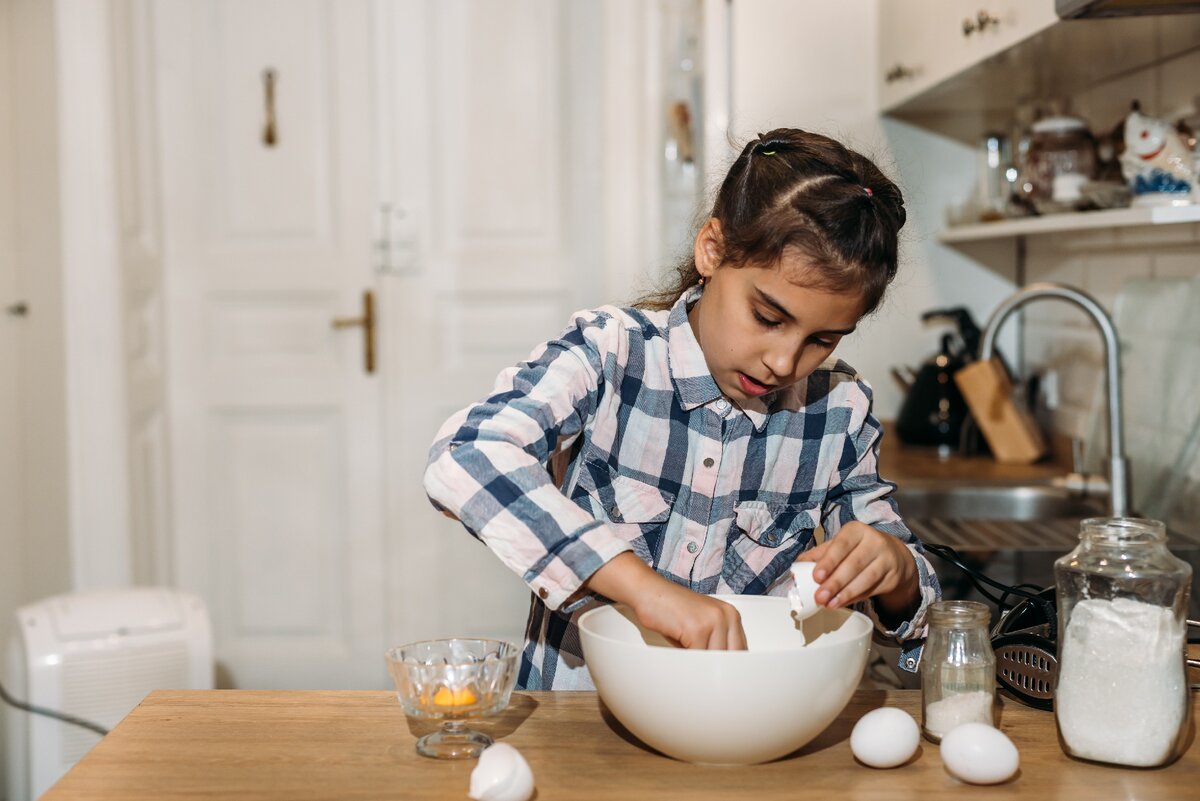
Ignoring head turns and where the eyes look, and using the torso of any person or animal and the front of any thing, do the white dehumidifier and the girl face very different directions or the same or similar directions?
same or similar directions

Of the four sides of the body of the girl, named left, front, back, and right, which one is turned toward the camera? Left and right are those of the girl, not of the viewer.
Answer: front

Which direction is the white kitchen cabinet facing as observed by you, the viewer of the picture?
facing the viewer and to the left of the viewer

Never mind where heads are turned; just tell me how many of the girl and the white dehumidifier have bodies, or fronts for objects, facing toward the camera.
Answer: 2

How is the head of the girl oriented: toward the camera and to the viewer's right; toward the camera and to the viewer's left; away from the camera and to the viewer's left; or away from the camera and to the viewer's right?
toward the camera and to the viewer's right

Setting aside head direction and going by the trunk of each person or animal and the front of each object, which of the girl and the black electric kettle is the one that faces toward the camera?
the girl

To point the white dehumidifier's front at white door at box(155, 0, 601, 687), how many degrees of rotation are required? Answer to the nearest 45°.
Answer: approximately 135° to its left

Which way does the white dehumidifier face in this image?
toward the camera

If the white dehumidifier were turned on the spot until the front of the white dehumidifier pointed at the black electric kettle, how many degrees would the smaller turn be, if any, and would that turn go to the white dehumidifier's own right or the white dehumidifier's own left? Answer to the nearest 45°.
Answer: approximately 90° to the white dehumidifier's own left
